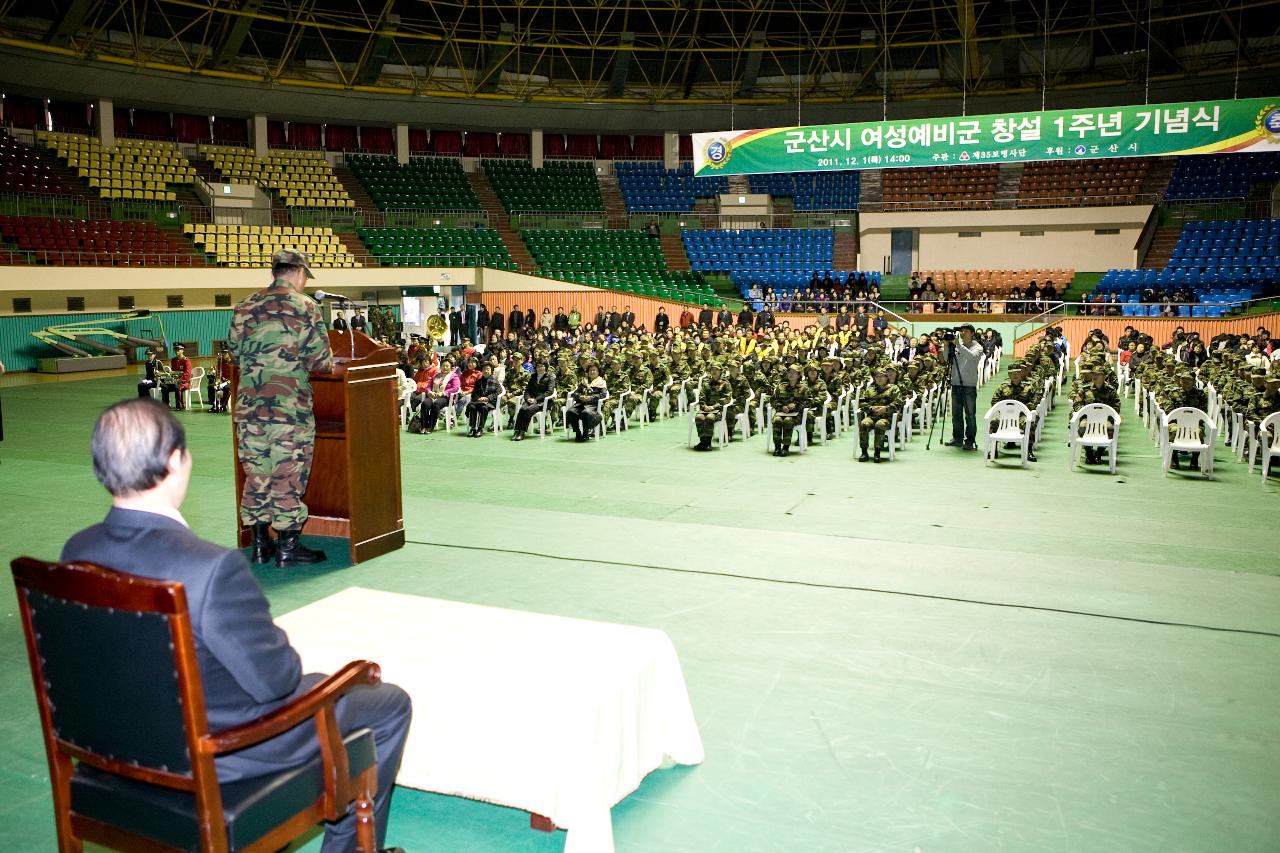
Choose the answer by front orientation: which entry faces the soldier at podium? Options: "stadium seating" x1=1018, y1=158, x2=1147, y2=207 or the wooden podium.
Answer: the stadium seating

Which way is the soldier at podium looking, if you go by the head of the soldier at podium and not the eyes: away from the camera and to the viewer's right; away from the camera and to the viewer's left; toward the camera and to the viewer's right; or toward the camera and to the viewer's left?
away from the camera and to the viewer's right

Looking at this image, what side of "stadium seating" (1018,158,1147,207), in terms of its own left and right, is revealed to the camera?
front

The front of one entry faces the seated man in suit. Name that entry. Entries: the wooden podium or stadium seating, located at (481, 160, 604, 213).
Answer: the stadium seating

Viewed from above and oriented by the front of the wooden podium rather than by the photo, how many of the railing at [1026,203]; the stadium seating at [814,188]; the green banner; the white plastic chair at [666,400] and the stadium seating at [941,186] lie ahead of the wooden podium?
5

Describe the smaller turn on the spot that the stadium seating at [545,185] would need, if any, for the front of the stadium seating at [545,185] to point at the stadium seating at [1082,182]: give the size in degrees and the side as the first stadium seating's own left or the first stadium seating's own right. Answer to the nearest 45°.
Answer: approximately 90° to the first stadium seating's own left

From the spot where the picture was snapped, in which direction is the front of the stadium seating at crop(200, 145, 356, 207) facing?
facing the viewer and to the right of the viewer

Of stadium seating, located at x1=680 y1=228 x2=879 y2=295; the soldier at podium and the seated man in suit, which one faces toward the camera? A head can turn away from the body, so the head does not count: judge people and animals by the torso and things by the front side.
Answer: the stadium seating

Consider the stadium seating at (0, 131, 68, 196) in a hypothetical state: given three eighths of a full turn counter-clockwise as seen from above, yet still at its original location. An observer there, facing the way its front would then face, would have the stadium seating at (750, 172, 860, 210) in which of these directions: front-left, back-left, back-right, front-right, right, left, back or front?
right

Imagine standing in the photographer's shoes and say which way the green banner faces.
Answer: facing the viewer

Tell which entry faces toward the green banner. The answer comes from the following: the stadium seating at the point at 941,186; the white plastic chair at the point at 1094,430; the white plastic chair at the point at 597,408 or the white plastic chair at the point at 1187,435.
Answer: the stadium seating

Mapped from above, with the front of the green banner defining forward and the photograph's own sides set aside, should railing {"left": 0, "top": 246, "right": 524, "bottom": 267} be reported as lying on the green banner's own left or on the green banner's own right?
on the green banner's own right

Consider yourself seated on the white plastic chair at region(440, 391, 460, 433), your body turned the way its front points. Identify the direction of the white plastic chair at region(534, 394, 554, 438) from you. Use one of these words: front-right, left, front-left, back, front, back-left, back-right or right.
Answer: left

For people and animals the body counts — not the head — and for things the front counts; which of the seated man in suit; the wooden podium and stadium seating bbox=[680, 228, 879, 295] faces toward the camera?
the stadium seating

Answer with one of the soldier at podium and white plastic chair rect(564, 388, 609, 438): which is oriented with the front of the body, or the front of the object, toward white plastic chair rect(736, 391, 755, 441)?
the soldier at podium

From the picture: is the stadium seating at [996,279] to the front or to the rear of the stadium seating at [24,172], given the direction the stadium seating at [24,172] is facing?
to the front

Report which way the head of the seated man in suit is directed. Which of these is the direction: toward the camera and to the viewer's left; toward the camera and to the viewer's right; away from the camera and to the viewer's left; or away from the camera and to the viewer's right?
away from the camera and to the viewer's right

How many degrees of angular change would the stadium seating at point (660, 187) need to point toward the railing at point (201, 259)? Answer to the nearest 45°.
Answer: approximately 45° to its right
